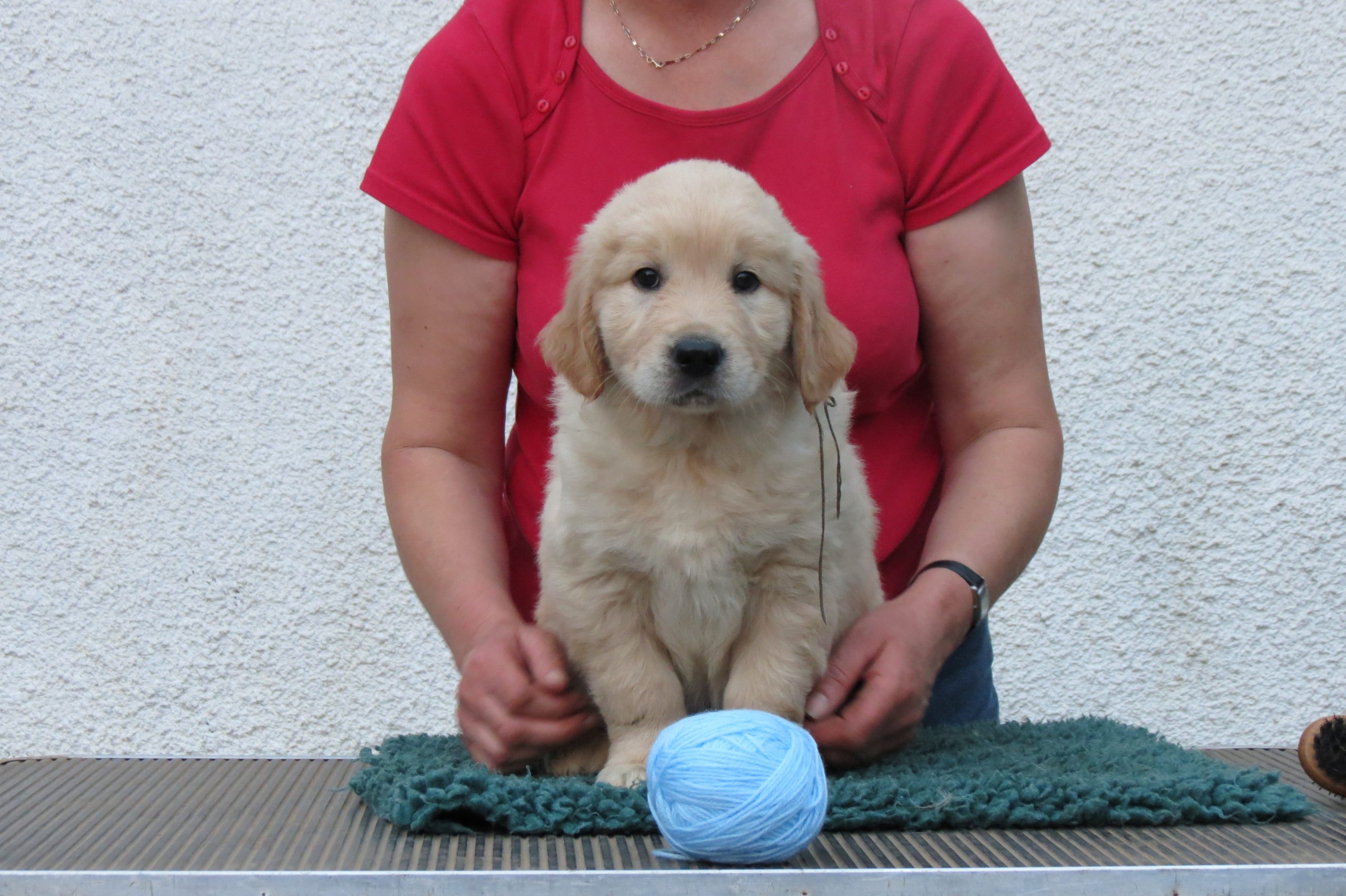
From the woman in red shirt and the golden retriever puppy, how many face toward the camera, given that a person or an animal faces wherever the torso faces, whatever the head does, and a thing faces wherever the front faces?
2

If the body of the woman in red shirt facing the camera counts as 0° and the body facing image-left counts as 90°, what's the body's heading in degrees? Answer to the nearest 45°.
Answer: approximately 0°

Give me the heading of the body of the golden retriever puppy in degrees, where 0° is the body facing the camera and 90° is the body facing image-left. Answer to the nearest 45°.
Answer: approximately 0°
